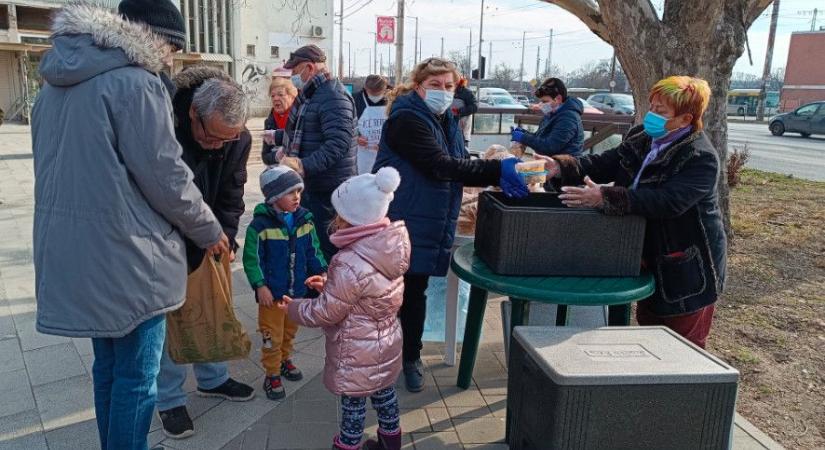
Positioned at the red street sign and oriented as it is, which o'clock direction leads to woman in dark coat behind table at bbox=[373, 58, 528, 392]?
The woman in dark coat behind table is roughly at 12 o'clock from the red street sign.

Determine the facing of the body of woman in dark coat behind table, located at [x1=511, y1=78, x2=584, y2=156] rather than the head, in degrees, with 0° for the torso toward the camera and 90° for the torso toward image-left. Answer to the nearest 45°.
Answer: approximately 90°

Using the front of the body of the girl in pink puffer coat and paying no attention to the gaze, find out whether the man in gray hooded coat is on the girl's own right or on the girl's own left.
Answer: on the girl's own left

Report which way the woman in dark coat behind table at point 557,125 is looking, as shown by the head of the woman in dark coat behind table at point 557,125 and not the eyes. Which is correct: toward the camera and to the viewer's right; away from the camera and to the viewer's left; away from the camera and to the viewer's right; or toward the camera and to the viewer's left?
toward the camera and to the viewer's left

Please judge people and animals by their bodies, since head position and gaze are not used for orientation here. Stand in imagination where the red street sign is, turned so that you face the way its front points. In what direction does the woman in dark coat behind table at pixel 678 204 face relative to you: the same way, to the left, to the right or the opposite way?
to the right

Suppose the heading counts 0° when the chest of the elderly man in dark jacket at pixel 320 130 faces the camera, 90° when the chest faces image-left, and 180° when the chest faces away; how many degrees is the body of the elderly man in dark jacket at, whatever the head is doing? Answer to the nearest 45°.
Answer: approximately 90°

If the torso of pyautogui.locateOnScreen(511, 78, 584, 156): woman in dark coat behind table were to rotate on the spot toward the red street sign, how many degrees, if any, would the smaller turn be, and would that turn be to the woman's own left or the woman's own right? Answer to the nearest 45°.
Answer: approximately 90° to the woman's own right

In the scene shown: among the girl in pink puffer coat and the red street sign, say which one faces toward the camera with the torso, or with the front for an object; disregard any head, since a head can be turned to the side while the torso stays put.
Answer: the red street sign

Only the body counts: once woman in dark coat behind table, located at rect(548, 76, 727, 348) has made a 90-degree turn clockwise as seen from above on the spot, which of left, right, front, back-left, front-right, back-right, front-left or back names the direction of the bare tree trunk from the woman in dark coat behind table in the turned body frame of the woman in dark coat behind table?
front-right
